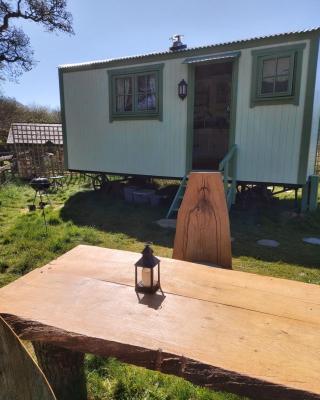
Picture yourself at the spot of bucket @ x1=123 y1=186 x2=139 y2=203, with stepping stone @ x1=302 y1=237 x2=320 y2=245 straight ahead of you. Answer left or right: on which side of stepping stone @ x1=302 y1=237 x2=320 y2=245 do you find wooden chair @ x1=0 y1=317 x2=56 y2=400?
right

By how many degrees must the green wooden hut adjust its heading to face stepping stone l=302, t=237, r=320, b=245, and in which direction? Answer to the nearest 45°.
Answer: approximately 90° to its left

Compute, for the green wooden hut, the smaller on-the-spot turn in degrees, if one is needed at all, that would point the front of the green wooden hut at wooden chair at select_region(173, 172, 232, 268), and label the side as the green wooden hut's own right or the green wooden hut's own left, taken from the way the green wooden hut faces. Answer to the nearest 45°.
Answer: approximately 45° to the green wooden hut's own left

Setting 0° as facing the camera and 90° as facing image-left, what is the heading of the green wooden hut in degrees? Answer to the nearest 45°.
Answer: approximately 45°

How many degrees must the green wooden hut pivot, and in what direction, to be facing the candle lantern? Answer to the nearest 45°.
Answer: approximately 45° to its left

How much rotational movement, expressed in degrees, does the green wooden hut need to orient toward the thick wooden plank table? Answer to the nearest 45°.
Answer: approximately 45° to its left
